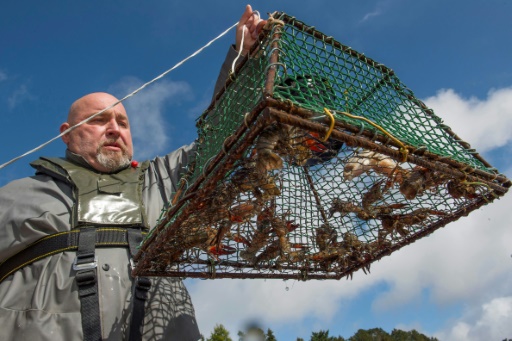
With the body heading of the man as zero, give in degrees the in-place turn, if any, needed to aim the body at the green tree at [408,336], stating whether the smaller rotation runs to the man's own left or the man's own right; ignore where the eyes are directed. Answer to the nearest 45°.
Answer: approximately 90° to the man's own left

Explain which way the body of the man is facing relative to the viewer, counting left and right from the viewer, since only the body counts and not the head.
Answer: facing the viewer and to the right of the viewer

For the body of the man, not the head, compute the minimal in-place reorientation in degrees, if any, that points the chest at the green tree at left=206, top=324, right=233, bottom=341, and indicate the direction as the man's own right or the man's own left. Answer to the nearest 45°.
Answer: approximately 135° to the man's own left

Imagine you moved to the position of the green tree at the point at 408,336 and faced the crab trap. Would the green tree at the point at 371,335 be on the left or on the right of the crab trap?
right

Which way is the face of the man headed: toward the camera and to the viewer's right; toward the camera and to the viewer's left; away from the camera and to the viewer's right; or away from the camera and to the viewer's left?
toward the camera and to the viewer's right
